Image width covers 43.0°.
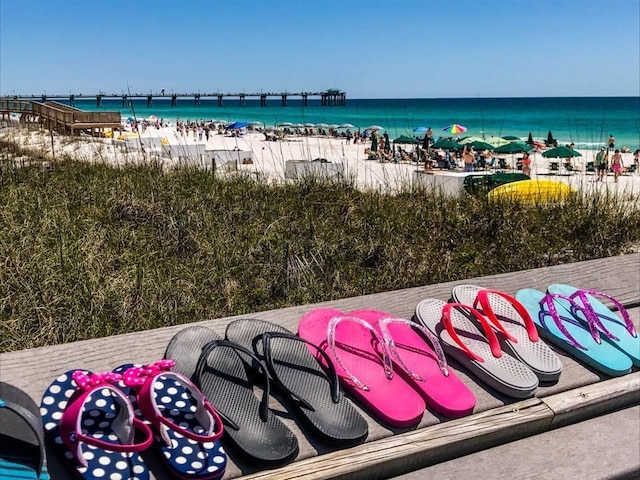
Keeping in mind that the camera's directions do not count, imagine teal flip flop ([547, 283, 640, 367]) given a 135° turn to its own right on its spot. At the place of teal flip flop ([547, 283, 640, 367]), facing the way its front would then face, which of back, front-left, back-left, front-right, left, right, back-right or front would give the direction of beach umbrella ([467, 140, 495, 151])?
left

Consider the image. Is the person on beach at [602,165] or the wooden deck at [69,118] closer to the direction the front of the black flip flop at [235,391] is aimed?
the wooden deck

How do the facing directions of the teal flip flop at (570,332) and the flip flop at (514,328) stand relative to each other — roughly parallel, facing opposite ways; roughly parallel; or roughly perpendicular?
roughly parallel

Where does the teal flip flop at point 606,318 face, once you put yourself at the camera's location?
facing away from the viewer and to the left of the viewer

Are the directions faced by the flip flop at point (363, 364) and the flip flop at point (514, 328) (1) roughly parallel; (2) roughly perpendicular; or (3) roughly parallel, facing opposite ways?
roughly parallel

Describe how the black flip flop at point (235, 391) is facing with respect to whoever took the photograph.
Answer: facing away from the viewer and to the left of the viewer

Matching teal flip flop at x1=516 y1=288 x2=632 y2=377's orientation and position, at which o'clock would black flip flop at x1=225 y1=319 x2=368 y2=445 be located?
The black flip flop is roughly at 9 o'clock from the teal flip flop.

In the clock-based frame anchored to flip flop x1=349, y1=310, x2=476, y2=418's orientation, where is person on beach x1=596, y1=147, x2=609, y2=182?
The person on beach is roughly at 2 o'clock from the flip flop.

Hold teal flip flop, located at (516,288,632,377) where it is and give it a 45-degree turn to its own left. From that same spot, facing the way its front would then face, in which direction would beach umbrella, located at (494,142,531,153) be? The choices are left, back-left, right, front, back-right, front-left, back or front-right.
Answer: right

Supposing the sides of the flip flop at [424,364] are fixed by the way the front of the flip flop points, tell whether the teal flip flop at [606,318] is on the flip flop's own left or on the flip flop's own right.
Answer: on the flip flop's own right

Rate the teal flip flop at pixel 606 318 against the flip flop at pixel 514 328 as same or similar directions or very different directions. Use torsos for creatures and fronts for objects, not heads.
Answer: same or similar directions

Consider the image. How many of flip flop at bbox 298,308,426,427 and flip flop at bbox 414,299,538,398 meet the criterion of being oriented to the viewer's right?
0

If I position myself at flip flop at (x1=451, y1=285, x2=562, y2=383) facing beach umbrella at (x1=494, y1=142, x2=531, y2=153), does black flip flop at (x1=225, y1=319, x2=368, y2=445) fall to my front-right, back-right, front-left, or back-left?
back-left

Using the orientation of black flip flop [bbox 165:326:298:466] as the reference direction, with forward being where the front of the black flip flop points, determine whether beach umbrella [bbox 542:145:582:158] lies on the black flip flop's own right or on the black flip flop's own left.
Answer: on the black flip flop's own right

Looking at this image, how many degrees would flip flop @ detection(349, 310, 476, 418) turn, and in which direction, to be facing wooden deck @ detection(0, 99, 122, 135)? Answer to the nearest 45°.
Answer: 0° — it already faces it
